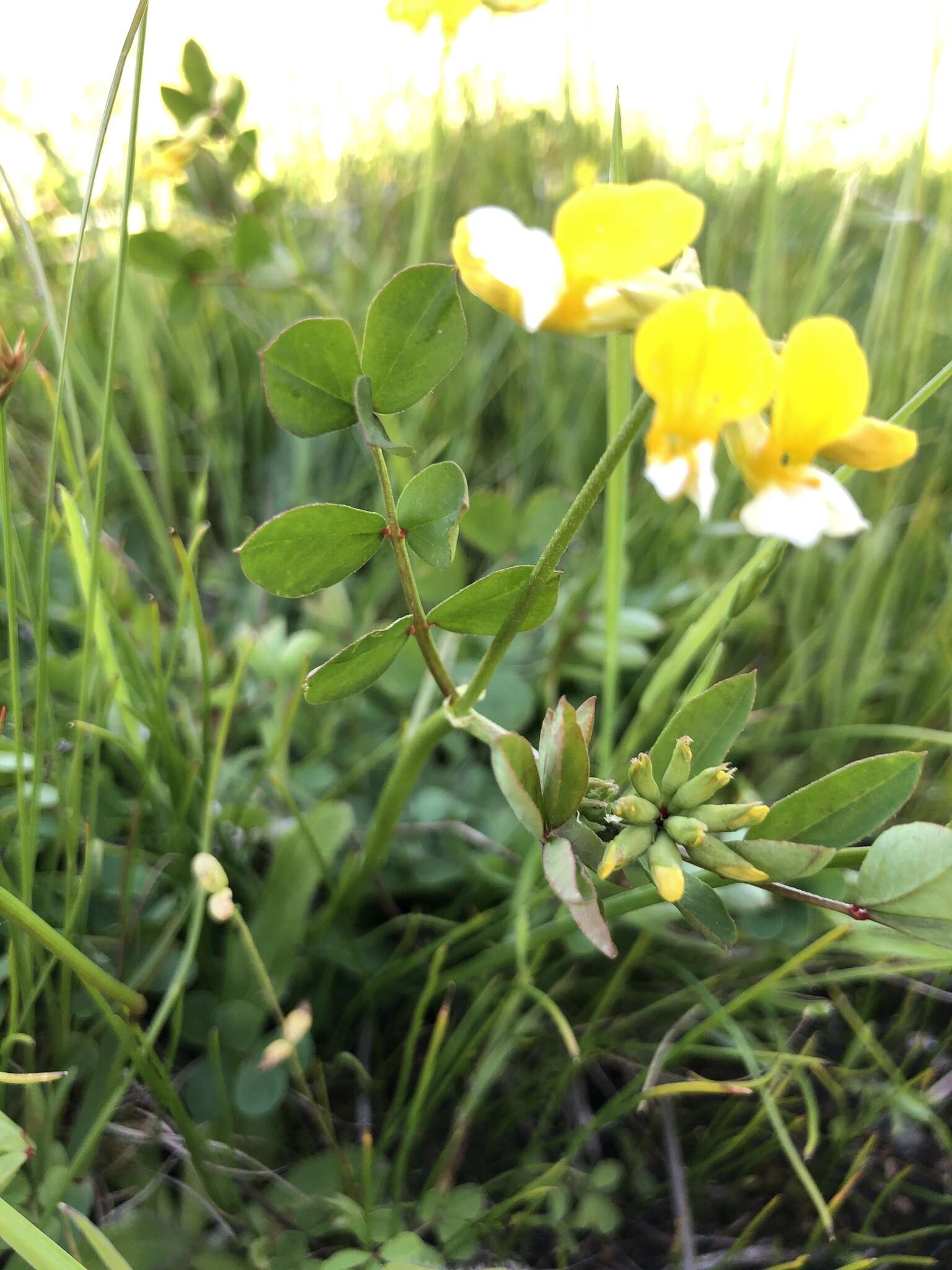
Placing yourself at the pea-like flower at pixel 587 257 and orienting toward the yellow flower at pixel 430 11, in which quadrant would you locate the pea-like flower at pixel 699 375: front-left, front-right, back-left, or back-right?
back-right

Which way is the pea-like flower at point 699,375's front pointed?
toward the camera
